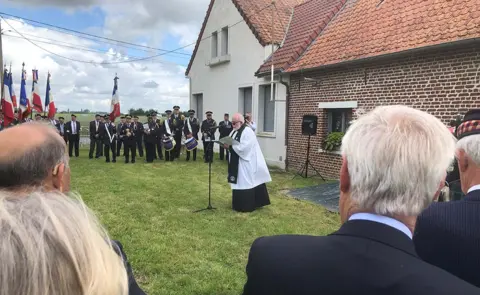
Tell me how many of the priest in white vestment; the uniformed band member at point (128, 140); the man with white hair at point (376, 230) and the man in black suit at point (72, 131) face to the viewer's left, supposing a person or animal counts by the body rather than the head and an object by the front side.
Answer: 1

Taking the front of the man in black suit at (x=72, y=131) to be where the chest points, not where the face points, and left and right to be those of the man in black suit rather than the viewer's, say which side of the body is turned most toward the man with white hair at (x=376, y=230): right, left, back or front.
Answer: front

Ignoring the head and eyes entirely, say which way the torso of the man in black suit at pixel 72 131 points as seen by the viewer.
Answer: toward the camera

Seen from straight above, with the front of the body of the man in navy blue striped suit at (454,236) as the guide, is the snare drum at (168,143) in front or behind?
in front

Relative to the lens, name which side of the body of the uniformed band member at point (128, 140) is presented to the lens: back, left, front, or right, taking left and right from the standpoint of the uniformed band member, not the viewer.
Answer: front

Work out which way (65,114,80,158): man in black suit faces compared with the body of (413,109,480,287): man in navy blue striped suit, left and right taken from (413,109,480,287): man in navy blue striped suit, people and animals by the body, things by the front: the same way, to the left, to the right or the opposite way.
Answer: the opposite way

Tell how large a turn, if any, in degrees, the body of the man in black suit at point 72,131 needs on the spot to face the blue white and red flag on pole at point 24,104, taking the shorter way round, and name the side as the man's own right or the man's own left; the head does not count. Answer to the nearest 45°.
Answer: approximately 135° to the man's own right

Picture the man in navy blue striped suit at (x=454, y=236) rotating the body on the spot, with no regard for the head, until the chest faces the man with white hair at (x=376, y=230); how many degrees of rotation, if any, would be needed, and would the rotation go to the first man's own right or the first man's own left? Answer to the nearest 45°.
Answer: approximately 135° to the first man's own left

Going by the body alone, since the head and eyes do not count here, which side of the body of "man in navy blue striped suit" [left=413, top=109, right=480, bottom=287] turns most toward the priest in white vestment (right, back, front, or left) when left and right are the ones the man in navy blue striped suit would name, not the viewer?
front

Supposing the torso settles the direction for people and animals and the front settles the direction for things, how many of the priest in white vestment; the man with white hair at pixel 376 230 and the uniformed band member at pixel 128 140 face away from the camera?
1

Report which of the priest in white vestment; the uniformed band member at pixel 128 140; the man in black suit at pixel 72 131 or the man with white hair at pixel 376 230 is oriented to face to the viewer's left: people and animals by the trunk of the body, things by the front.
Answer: the priest in white vestment

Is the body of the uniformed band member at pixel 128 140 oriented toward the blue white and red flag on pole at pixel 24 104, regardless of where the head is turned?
no

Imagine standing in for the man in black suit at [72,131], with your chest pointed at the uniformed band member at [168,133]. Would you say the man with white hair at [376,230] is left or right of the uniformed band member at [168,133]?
right

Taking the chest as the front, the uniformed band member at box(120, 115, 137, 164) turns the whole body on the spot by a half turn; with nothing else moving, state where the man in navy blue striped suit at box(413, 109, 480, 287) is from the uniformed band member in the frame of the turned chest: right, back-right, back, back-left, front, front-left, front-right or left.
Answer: back

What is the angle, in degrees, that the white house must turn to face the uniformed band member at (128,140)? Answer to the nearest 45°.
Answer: approximately 45° to its right

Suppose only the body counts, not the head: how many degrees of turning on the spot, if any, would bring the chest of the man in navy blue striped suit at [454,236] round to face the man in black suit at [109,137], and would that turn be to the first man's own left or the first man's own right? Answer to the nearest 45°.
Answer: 0° — they already face them

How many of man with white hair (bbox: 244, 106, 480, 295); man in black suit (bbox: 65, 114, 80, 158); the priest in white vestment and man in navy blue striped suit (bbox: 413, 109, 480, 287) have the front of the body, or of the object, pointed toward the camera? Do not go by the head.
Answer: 1

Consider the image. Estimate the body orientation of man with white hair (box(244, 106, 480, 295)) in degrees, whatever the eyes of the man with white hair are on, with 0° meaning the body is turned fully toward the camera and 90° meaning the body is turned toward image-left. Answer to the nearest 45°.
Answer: approximately 180°
